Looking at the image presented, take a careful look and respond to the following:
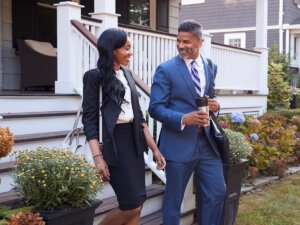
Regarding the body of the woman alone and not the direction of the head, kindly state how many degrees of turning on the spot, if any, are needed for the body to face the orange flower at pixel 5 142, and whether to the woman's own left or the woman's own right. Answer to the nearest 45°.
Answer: approximately 90° to the woman's own right

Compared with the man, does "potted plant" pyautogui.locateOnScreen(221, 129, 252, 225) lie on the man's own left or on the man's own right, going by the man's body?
on the man's own left

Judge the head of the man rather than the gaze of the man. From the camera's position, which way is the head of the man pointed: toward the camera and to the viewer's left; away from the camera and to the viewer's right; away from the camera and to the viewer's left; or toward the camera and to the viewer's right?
toward the camera and to the viewer's left

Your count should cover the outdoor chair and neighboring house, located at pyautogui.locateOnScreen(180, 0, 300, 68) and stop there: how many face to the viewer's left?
0

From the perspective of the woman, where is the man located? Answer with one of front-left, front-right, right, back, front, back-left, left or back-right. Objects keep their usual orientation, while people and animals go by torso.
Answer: left

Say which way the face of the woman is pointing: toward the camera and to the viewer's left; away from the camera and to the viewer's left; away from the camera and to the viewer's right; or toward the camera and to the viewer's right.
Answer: toward the camera and to the viewer's right

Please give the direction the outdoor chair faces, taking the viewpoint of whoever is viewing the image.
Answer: facing to the right of the viewer

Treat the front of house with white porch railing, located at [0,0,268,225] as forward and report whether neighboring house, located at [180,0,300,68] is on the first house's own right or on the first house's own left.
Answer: on the first house's own left

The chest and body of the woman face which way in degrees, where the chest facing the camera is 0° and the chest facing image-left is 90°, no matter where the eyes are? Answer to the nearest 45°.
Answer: approximately 315°
